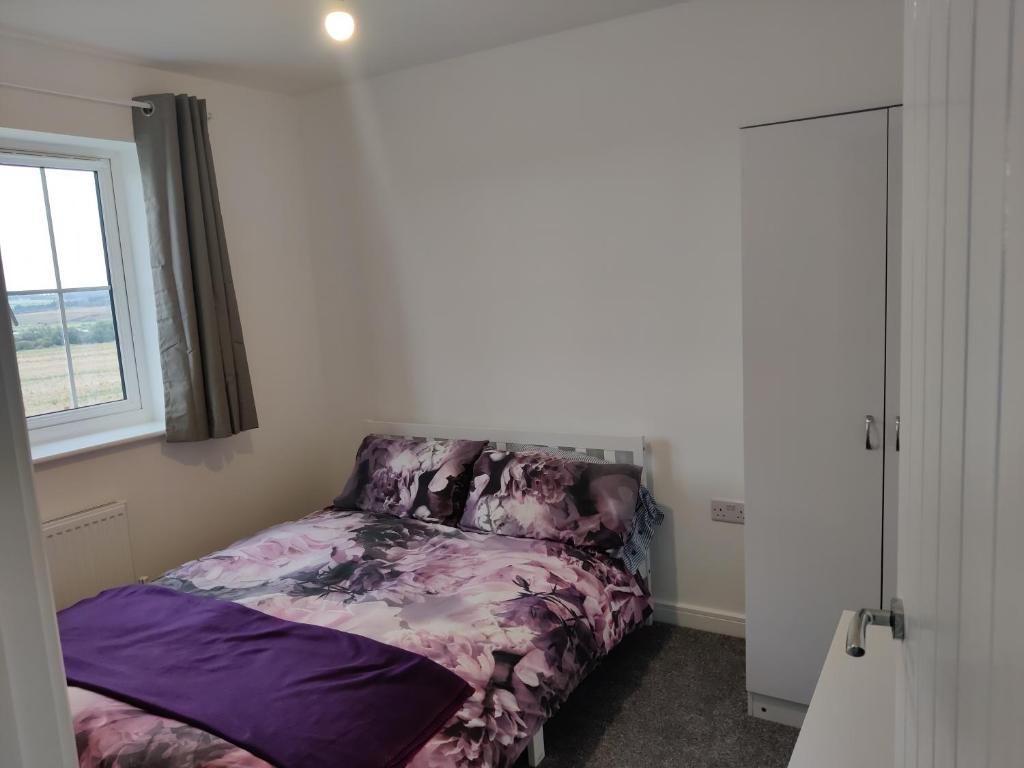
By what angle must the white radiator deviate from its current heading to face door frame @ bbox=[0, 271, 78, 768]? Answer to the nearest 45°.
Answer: approximately 45° to its right

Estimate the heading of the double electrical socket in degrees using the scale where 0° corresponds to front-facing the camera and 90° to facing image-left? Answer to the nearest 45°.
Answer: approximately 0°

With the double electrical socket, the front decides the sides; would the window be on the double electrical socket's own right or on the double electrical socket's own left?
on the double electrical socket's own right

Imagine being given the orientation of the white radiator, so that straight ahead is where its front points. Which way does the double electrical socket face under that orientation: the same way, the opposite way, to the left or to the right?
to the right

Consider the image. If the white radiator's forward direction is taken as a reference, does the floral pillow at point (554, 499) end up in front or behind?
in front

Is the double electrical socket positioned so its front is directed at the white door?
yes

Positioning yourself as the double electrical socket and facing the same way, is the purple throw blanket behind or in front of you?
in front

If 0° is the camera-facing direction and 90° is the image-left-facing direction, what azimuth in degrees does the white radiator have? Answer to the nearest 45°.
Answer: approximately 315°

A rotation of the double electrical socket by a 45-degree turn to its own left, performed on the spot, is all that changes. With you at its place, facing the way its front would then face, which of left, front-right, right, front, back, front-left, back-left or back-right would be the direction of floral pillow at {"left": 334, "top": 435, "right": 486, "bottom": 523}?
back-right

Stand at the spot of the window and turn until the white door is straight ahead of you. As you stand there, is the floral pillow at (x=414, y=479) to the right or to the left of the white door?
left

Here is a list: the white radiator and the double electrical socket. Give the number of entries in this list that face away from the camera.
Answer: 0

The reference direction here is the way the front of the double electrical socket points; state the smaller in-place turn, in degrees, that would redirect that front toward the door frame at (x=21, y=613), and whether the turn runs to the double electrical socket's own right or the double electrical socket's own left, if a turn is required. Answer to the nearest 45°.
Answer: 0° — it already faces it
